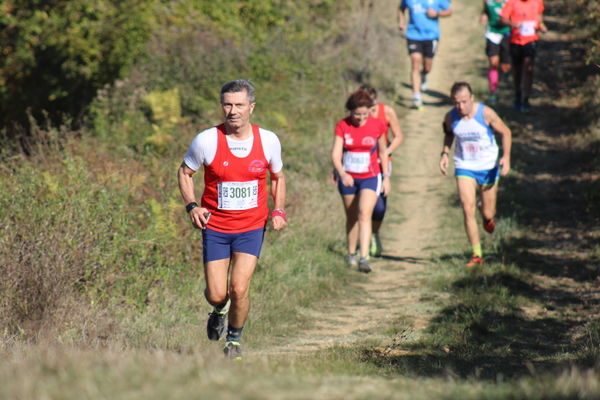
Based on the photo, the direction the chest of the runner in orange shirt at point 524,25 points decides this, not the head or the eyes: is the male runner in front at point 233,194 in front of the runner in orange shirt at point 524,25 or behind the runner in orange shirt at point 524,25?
in front

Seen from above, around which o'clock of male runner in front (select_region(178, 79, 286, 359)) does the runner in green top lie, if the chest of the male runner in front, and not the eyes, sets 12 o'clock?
The runner in green top is roughly at 7 o'clock from the male runner in front.

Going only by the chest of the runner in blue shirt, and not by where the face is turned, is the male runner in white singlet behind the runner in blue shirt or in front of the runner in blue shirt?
in front

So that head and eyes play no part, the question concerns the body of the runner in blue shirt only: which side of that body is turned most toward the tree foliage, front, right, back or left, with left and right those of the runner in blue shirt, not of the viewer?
right

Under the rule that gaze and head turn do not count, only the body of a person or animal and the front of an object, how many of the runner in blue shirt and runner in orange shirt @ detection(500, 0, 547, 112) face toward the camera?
2

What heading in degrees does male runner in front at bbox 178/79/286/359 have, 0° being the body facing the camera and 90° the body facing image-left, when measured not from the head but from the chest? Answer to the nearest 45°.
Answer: approximately 0°

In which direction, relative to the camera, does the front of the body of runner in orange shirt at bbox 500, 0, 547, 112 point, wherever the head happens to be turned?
toward the camera

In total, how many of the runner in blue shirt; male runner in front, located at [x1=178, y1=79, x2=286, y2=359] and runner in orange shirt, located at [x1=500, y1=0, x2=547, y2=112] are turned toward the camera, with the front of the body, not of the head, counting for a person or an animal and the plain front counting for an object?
3

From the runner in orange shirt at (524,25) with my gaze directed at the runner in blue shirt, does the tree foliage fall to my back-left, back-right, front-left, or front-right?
front-left

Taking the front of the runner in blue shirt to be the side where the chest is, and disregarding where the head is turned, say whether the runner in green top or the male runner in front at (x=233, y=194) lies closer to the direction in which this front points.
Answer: the male runner in front

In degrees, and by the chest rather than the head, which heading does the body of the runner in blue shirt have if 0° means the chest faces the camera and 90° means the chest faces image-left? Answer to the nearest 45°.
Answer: approximately 0°

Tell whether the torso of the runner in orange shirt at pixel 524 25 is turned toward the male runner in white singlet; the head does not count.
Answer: yes
